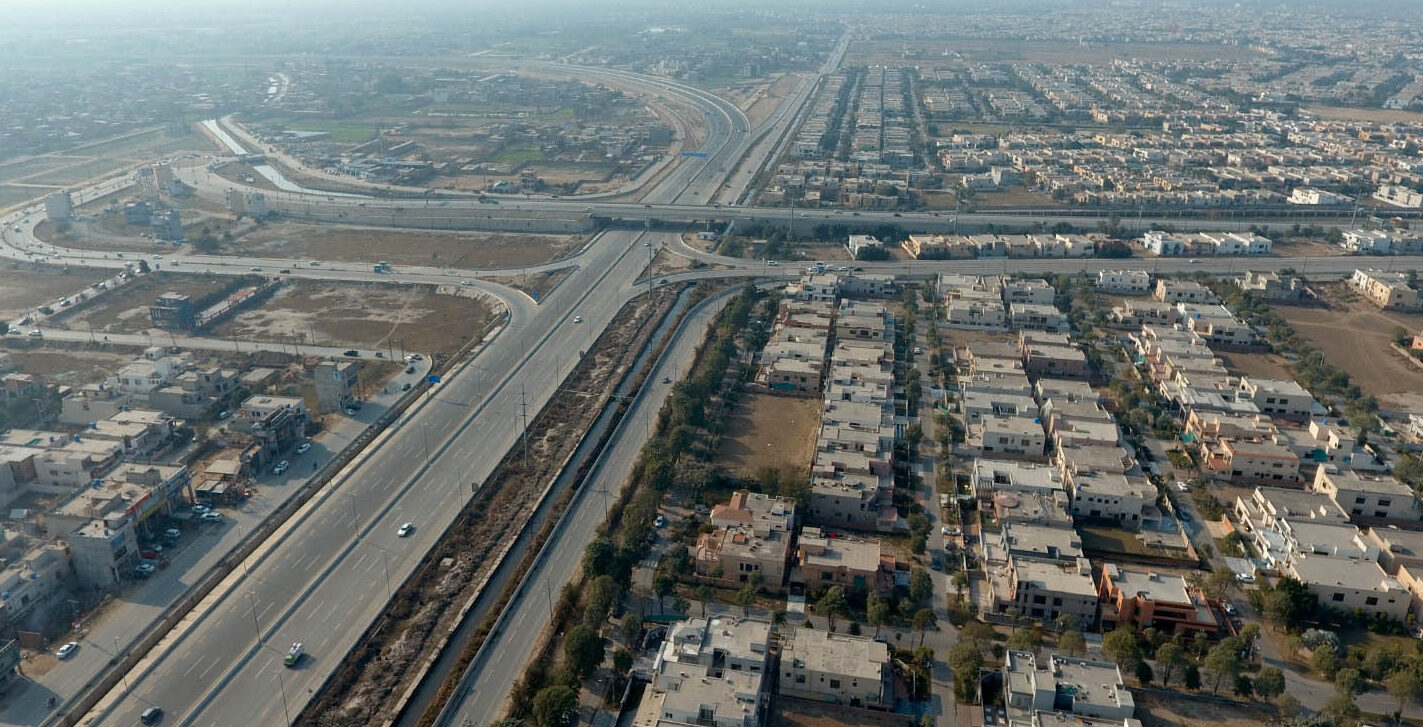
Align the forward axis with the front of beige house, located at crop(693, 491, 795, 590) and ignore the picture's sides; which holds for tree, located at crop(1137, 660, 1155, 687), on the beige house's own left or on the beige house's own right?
on the beige house's own left

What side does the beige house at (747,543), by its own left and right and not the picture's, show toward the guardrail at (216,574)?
right

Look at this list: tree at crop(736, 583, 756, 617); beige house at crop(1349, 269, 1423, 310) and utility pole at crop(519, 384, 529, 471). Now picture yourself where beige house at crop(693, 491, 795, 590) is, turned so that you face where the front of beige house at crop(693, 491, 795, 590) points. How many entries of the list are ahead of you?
1

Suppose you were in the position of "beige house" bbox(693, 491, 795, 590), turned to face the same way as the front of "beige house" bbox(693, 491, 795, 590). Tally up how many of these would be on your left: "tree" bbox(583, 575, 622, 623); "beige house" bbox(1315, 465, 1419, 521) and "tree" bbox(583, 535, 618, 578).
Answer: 1

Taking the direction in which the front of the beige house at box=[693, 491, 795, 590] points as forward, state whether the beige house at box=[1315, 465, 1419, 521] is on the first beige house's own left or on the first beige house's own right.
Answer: on the first beige house's own left

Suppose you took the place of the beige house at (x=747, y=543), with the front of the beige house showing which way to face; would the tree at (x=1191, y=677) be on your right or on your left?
on your left

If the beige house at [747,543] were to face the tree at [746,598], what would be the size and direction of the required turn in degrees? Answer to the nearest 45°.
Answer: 0° — it already faces it

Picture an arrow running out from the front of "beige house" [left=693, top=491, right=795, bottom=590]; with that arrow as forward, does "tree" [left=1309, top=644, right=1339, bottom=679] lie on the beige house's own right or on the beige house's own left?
on the beige house's own left

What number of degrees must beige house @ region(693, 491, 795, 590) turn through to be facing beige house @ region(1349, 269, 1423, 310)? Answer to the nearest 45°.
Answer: approximately 135° to its left

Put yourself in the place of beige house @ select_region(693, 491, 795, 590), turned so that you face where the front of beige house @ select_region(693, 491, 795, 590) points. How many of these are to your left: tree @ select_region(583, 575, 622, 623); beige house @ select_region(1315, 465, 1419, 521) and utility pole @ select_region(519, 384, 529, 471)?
1

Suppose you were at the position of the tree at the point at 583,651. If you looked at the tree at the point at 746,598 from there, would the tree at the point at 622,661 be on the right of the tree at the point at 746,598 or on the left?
right
